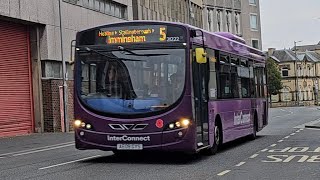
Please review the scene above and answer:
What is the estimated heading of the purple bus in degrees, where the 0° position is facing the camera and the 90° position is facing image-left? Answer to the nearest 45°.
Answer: approximately 45°

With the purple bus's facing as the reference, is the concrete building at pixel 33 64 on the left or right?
on its right
